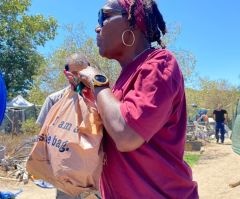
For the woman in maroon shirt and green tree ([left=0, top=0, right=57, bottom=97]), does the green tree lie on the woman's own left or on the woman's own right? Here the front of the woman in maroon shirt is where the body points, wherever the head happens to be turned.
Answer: on the woman's own right

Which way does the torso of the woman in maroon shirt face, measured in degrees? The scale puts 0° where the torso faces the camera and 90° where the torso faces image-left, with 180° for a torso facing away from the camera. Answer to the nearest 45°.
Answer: approximately 90°

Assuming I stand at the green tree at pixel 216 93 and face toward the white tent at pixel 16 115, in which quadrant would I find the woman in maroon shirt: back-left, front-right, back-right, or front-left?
front-left

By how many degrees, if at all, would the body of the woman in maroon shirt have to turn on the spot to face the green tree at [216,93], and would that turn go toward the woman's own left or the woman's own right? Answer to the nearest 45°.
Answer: approximately 90° to the woman's own right

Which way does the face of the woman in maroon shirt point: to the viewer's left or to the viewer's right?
to the viewer's left

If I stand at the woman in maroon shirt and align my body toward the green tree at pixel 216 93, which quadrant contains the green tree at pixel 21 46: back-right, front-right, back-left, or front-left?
front-left
